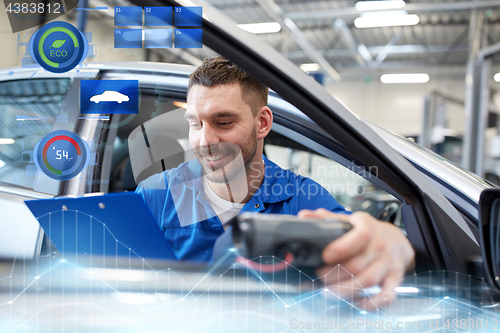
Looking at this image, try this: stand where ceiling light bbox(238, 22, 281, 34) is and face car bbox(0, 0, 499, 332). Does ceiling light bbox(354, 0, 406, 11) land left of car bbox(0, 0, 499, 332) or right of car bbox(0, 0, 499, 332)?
left

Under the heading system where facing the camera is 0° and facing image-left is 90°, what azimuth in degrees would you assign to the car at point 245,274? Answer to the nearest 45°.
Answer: approximately 270°
